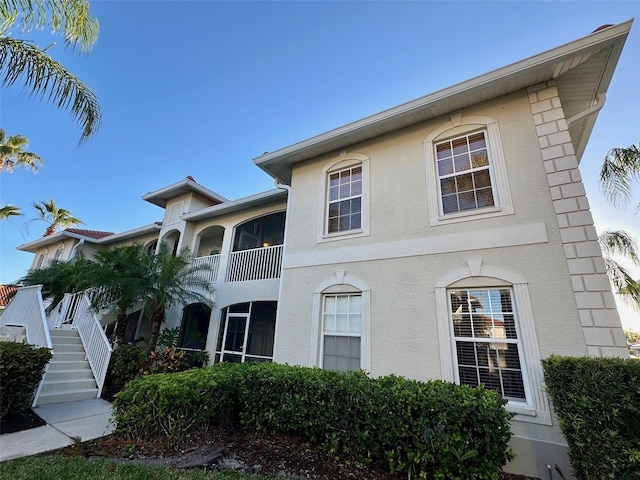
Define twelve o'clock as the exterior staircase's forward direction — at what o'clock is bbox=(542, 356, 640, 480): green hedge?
The green hedge is roughly at 11 o'clock from the exterior staircase.

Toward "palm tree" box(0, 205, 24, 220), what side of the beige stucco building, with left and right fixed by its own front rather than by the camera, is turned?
right

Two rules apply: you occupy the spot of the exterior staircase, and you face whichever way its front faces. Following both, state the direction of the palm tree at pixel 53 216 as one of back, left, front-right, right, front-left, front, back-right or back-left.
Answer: back

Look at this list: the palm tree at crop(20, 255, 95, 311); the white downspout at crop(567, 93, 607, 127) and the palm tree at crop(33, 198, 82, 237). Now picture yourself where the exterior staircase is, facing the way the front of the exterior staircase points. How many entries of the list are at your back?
2

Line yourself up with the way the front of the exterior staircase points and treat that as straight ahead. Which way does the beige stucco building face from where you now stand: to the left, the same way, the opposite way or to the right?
to the right

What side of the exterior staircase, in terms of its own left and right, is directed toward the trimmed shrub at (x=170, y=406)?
front

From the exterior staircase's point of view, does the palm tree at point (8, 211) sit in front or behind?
behind

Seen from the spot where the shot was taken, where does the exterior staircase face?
facing the viewer

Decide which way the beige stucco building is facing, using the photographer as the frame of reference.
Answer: facing the viewer and to the left of the viewer
